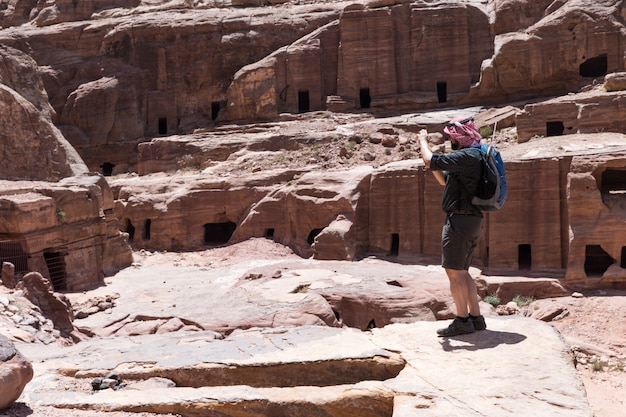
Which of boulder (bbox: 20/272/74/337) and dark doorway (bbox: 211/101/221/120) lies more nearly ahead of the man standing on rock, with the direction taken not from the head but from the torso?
the boulder

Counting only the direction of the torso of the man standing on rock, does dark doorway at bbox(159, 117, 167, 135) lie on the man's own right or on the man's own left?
on the man's own right

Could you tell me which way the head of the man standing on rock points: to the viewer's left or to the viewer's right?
to the viewer's left

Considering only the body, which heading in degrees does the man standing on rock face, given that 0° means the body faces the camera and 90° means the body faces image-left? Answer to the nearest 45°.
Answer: approximately 90°

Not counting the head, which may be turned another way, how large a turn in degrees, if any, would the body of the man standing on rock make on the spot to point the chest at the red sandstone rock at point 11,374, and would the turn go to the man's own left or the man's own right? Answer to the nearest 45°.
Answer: approximately 45° to the man's own left

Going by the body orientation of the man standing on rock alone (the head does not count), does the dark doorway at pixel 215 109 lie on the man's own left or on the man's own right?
on the man's own right

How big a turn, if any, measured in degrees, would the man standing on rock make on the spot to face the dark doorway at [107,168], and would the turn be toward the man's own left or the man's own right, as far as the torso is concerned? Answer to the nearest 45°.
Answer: approximately 45° to the man's own right

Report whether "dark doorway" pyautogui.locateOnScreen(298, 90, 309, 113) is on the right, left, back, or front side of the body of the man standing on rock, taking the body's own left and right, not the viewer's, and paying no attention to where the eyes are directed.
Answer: right
